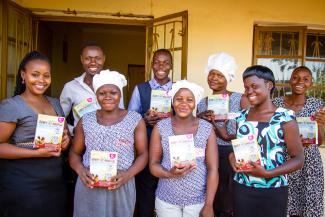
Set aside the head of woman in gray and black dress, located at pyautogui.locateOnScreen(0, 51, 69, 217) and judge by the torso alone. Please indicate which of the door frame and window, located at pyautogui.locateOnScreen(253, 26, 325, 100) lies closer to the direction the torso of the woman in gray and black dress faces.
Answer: the window

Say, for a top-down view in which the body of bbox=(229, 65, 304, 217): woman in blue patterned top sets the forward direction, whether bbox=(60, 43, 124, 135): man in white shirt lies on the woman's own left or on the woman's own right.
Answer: on the woman's own right

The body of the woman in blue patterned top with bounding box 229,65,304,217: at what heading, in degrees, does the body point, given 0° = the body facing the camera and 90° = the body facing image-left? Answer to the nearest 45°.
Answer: approximately 45°

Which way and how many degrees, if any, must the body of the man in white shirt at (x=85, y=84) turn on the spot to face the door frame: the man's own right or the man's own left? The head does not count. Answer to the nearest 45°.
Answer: approximately 180°

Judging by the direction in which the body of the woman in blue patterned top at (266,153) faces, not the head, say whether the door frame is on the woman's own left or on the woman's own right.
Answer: on the woman's own right

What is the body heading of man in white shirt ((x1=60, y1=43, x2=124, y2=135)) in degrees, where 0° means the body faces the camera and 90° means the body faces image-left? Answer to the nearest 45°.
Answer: approximately 0°

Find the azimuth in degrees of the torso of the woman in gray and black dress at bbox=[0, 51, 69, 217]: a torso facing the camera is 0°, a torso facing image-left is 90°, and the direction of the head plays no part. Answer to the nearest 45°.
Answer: approximately 315°
